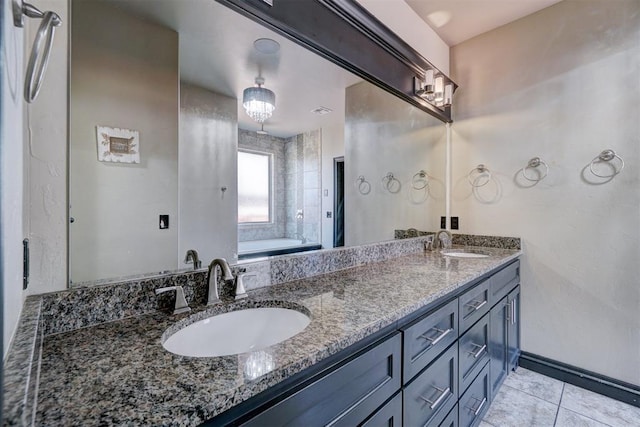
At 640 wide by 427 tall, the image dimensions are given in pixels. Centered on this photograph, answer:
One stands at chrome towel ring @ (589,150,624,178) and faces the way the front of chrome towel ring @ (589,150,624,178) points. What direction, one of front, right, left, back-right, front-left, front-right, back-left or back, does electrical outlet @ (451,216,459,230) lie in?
right

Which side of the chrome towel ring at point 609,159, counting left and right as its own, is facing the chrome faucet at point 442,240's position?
right

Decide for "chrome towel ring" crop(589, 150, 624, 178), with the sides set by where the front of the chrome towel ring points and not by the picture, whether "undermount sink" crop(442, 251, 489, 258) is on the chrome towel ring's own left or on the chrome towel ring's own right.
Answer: on the chrome towel ring's own right

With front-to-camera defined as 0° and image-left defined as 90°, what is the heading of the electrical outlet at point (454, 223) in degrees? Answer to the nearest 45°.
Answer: approximately 0°

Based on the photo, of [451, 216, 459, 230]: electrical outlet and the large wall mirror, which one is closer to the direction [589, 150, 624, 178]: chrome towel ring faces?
the large wall mirror

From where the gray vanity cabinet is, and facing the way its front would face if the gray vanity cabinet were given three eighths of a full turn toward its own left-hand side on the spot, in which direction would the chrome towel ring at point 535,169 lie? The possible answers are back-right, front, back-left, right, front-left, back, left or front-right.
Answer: front-right

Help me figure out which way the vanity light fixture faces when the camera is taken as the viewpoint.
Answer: facing the viewer and to the right of the viewer

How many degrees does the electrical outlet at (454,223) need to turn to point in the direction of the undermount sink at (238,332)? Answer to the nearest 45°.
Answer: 0° — it already faces it

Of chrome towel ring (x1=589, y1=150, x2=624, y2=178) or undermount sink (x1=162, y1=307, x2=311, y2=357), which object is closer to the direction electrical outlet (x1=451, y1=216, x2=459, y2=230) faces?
the undermount sink

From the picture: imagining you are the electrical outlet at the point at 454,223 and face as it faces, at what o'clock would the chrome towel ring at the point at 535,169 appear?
The chrome towel ring is roughly at 10 o'clock from the electrical outlet.
